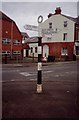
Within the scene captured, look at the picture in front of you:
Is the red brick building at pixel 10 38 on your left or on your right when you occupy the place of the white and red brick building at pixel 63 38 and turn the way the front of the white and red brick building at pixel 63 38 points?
on your right

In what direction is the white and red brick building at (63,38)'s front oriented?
toward the camera
